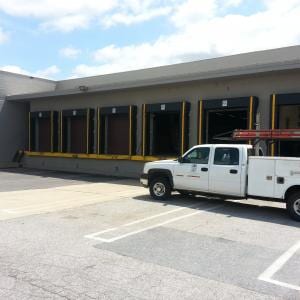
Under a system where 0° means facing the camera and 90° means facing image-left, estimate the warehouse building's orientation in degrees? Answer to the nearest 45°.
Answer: approximately 45°
